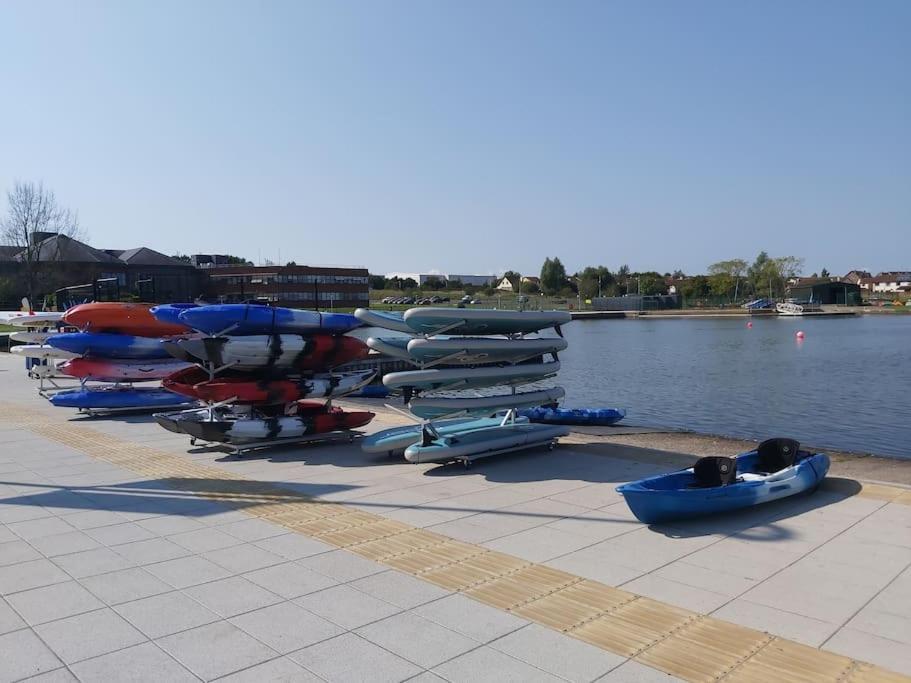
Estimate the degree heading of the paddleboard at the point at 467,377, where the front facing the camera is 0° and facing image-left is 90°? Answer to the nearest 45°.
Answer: approximately 90°

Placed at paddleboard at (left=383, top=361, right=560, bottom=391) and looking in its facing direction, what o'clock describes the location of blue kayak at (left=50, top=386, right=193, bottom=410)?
The blue kayak is roughly at 1 o'clock from the paddleboard.

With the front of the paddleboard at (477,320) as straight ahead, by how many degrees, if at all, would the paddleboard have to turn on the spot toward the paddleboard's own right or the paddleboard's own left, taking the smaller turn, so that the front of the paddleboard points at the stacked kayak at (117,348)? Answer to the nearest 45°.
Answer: approximately 45° to the paddleboard's own right

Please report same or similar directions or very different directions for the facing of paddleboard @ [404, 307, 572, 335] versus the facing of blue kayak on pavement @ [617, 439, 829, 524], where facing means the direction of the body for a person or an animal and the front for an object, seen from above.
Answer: same or similar directions

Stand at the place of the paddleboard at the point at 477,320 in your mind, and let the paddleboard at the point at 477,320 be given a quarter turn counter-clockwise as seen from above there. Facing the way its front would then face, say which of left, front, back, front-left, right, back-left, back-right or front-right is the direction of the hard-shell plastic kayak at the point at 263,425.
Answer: right

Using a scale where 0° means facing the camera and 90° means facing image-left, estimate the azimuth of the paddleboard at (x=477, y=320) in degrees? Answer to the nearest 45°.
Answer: approximately 90°

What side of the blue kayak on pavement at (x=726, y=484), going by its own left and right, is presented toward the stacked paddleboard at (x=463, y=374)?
right

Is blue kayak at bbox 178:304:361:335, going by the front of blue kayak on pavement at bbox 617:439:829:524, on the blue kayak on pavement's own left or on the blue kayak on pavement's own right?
on the blue kayak on pavement's own right
